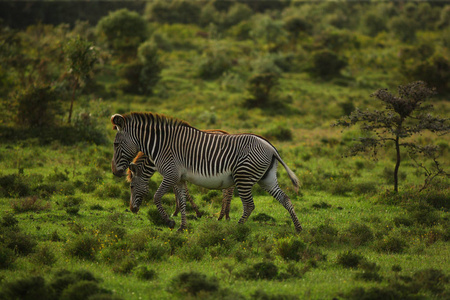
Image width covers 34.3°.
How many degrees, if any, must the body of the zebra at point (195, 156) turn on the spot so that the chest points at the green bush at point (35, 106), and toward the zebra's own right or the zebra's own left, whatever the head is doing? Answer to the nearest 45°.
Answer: approximately 45° to the zebra's own right

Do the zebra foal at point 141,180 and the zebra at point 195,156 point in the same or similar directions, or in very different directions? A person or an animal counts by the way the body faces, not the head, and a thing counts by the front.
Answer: same or similar directions

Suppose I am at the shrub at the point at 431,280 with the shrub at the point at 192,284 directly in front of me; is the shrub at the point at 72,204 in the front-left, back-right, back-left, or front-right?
front-right

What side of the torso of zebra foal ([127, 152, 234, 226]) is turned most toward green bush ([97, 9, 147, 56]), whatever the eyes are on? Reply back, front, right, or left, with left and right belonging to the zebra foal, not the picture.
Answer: right

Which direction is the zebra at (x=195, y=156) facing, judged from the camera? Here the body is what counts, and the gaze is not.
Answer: to the viewer's left

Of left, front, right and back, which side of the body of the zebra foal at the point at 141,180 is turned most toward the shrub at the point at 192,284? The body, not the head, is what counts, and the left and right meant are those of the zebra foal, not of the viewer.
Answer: left

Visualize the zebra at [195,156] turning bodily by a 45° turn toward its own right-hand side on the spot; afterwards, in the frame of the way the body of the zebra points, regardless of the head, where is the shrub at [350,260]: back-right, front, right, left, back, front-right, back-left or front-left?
back

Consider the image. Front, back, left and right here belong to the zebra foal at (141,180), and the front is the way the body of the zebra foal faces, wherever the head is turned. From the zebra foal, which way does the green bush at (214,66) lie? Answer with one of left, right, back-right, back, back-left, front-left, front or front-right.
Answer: right

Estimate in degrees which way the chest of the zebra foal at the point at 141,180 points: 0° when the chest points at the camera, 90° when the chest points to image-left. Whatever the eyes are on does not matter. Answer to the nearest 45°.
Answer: approximately 90°

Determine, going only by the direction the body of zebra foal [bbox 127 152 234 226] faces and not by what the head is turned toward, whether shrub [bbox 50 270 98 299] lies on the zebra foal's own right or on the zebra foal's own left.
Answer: on the zebra foal's own left

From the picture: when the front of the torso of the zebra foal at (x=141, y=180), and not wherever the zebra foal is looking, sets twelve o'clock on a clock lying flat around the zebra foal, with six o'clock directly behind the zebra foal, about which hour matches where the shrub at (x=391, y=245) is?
The shrub is roughly at 7 o'clock from the zebra foal.

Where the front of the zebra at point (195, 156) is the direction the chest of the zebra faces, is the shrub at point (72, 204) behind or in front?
in front

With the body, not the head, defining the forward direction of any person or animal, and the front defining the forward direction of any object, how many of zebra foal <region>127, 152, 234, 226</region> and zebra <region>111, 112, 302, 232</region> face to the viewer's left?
2
